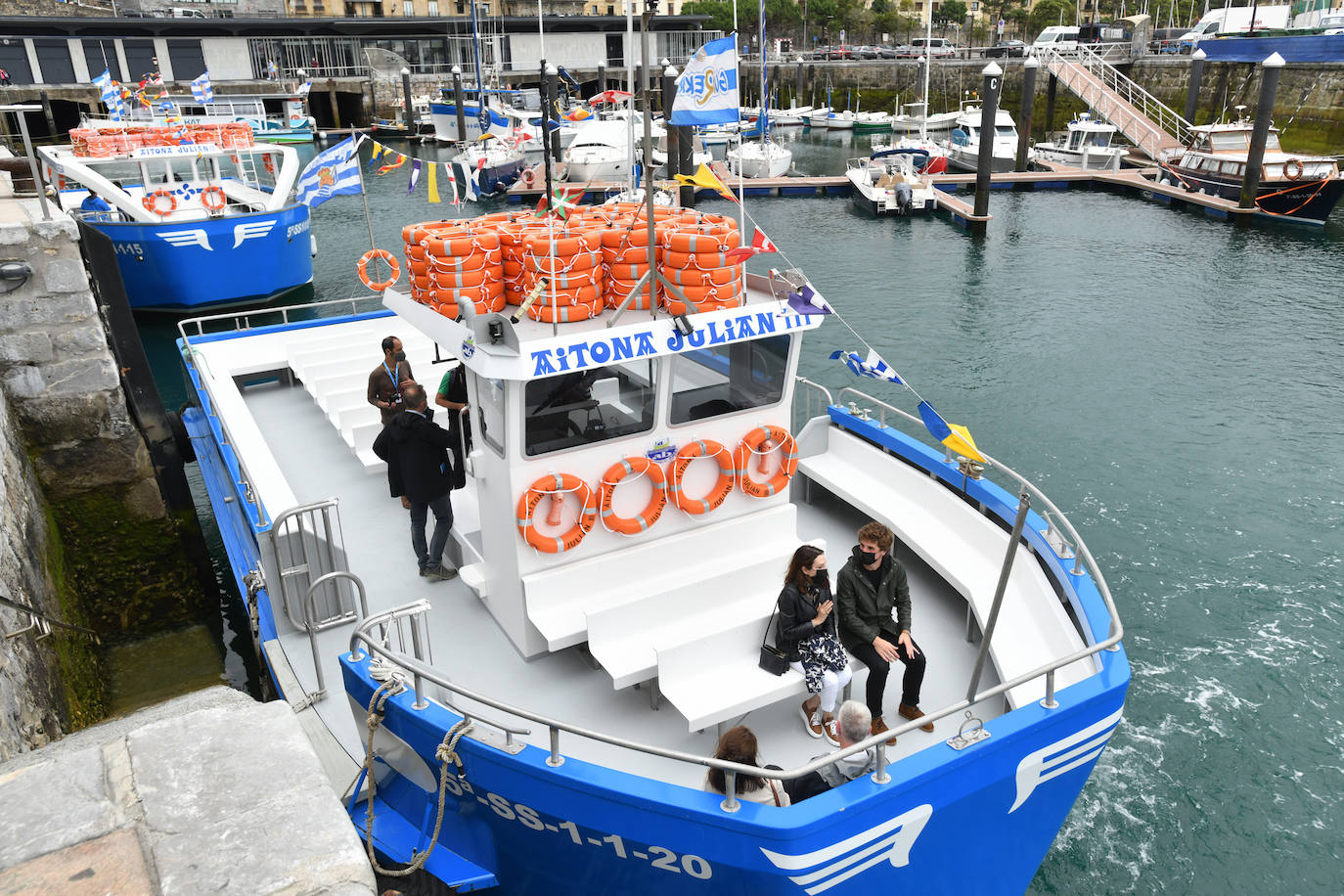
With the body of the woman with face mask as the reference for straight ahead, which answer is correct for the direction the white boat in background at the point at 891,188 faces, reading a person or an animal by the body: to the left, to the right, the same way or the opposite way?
the opposite way

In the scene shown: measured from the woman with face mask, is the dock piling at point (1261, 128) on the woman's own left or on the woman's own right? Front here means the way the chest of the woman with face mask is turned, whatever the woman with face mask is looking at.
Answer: on the woman's own left

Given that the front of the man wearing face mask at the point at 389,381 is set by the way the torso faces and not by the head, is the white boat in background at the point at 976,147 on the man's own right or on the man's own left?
on the man's own left

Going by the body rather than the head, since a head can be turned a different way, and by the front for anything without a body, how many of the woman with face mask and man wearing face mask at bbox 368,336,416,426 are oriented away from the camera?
0

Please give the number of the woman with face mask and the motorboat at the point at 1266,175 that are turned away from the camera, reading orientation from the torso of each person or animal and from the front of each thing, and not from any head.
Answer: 0

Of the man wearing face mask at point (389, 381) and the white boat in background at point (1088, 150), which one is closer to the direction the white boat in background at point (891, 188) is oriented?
the white boat in background

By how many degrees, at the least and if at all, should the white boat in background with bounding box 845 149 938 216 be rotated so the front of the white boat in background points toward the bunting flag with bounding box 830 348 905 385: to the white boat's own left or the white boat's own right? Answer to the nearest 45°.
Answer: approximately 135° to the white boat's own left

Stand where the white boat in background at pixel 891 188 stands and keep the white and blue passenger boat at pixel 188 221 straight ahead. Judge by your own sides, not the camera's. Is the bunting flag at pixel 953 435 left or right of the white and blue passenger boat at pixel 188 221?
left

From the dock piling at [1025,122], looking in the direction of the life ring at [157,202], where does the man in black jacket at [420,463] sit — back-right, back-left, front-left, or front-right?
front-left

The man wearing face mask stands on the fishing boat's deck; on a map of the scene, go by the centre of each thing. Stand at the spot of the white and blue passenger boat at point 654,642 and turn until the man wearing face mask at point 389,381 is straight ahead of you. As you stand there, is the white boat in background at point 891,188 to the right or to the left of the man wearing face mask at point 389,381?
right
